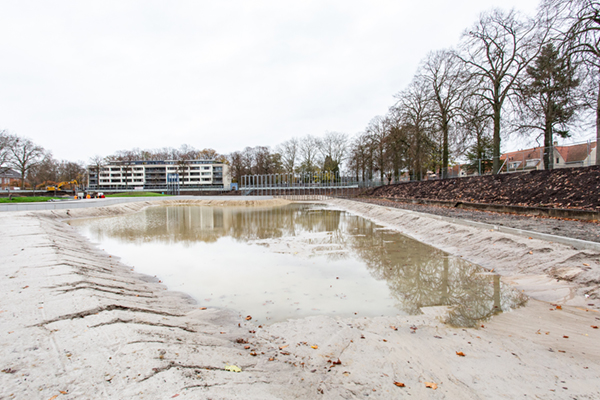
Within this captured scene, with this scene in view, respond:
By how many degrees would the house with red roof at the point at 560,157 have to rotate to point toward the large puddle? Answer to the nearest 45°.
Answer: approximately 45° to its left

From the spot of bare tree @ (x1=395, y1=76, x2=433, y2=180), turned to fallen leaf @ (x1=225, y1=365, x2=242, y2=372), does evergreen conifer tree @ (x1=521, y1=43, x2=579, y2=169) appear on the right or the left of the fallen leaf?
left

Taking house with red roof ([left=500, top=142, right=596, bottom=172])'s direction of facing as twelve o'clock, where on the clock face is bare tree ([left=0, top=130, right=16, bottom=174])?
The bare tree is roughly at 1 o'clock from the house with red roof.

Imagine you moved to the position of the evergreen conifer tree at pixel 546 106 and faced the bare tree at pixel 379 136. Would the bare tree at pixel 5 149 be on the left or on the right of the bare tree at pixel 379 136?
left

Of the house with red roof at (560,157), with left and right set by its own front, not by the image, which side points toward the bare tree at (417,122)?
right

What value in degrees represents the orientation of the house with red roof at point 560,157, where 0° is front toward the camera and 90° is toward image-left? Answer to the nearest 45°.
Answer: approximately 45°

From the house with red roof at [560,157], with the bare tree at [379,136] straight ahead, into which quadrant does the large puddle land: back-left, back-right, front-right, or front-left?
back-left

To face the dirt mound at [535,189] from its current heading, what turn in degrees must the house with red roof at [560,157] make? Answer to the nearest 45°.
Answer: approximately 45° to its left
